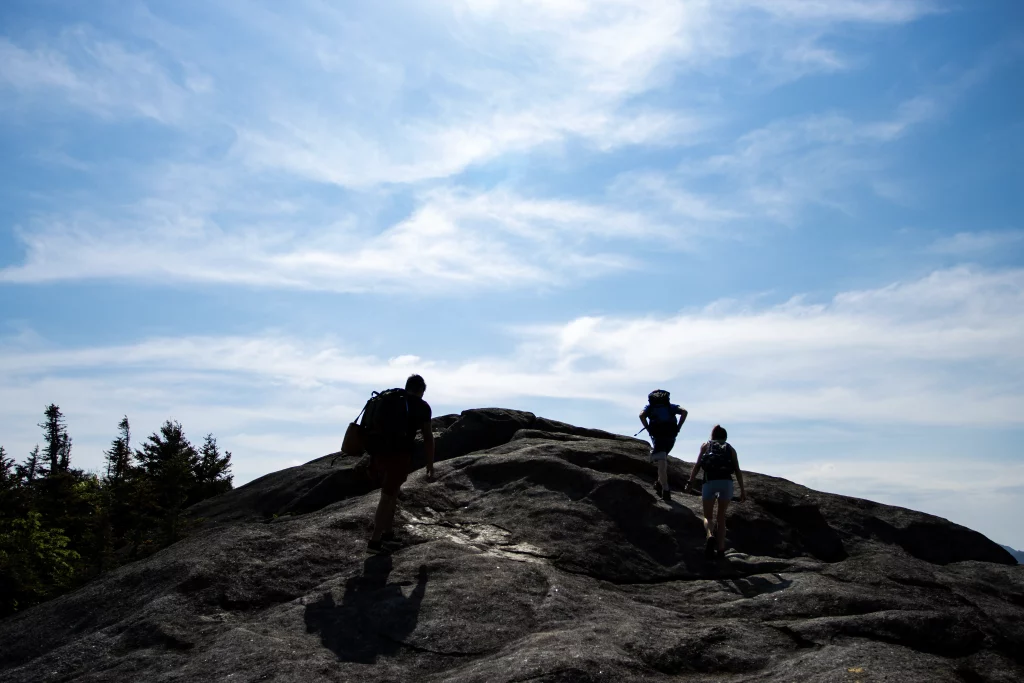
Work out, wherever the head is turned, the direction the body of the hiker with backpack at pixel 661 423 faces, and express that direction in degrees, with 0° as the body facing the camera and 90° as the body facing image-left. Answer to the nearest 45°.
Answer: approximately 180°

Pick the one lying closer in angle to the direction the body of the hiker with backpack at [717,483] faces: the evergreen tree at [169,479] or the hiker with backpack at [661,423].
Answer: the hiker with backpack

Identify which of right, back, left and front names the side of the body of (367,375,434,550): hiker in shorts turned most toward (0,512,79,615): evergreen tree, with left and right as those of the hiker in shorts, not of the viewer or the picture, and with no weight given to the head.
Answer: left

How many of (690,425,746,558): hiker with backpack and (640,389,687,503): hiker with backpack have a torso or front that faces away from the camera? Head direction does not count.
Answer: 2

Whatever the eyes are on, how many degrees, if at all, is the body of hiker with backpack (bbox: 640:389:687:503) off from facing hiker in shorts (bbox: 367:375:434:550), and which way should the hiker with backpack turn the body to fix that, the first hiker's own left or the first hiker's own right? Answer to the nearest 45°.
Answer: approximately 135° to the first hiker's own left

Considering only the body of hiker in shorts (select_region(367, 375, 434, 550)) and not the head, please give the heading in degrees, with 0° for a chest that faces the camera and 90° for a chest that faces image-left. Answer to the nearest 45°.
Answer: approximately 225°

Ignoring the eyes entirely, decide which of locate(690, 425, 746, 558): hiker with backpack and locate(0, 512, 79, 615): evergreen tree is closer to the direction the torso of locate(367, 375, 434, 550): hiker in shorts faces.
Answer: the hiker with backpack

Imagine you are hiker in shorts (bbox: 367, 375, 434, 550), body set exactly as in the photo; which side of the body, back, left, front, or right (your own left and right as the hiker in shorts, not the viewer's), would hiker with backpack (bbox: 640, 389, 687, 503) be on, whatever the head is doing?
front

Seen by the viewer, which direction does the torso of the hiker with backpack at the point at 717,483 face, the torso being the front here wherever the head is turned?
away from the camera

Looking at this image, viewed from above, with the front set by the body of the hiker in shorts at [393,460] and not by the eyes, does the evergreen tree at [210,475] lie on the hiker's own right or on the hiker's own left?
on the hiker's own left
